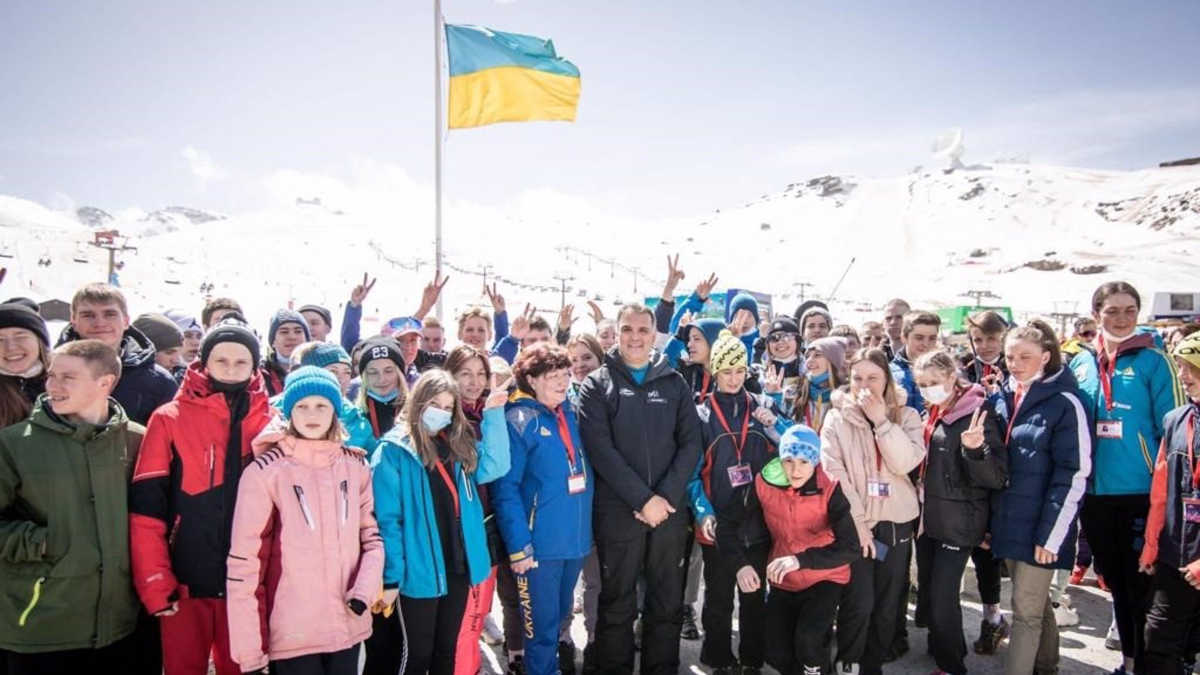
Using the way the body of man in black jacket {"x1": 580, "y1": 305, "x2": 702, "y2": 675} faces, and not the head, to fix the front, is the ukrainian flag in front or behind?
behind

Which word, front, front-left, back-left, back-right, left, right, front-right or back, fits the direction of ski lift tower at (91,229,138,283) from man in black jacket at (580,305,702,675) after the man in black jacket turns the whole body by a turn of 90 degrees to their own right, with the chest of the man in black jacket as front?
front-right

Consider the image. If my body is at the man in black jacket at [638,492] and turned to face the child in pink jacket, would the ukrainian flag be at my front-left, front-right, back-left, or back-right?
back-right

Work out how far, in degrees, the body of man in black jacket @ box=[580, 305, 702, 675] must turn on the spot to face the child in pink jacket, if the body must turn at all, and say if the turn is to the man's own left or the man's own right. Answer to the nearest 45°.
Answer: approximately 45° to the man's own right

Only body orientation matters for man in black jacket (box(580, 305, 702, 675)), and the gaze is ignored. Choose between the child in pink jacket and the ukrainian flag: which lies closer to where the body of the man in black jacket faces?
the child in pink jacket

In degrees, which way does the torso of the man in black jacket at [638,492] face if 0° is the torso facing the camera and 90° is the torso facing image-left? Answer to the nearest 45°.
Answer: approximately 0°
